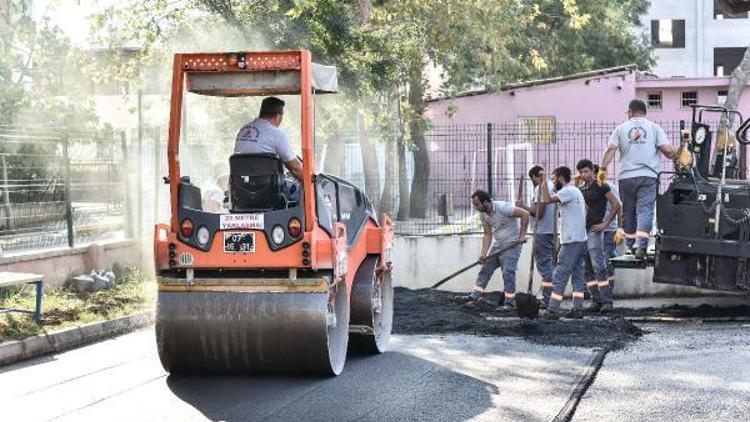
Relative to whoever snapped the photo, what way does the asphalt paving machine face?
facing away from the viewer

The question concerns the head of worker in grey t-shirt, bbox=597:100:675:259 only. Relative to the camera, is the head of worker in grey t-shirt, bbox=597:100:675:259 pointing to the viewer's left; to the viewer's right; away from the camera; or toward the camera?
away from the camera

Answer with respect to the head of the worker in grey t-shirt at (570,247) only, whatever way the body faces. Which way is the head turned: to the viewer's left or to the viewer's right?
to the viewer's left

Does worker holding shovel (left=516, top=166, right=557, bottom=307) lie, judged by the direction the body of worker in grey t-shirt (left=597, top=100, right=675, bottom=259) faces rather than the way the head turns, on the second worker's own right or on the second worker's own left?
on the second worker's own left

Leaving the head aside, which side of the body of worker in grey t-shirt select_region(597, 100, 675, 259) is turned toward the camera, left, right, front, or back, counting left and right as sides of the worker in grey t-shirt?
back

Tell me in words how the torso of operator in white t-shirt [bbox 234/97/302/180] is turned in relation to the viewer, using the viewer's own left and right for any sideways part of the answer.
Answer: facing away from the viewer and to the right of the viewer
